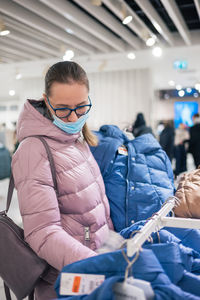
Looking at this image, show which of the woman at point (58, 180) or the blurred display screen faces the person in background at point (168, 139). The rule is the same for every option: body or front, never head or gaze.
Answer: the blurred display screen

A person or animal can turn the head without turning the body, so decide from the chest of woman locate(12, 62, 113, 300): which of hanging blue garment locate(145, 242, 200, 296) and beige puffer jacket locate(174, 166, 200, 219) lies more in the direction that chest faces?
the hanging blue garment

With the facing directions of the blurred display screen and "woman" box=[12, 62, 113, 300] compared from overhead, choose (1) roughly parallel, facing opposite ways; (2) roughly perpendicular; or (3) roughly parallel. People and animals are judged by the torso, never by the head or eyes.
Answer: roughly perpendicular

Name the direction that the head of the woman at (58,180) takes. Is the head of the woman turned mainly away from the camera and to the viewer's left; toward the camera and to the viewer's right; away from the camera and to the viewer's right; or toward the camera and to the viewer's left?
toward the camera and to the viewer's right

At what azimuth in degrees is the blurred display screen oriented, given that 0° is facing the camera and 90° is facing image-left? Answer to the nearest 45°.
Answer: approximately 0°

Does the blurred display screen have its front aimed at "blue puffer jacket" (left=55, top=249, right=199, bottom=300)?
yes
